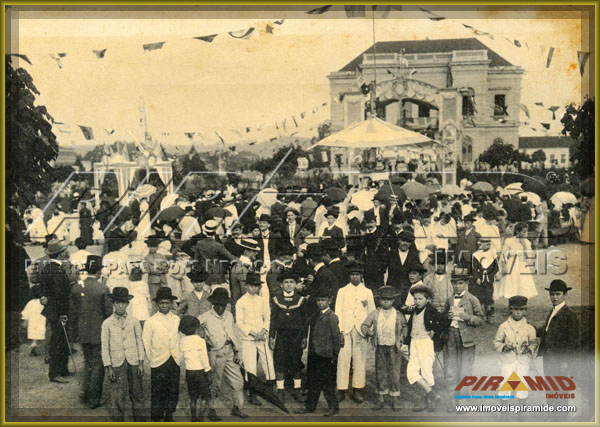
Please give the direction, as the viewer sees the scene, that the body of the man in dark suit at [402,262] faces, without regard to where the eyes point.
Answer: toward the camera

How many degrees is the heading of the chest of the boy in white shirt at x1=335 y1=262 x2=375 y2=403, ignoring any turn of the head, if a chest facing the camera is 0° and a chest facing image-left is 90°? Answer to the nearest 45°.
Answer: approximately 0°

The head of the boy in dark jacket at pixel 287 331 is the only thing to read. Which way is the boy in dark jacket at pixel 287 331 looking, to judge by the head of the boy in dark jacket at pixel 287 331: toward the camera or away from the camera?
toward the camera

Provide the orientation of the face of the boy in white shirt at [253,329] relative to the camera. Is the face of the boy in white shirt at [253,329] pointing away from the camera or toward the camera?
toward the camera

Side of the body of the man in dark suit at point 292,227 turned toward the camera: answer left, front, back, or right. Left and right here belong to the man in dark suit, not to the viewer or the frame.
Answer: front
